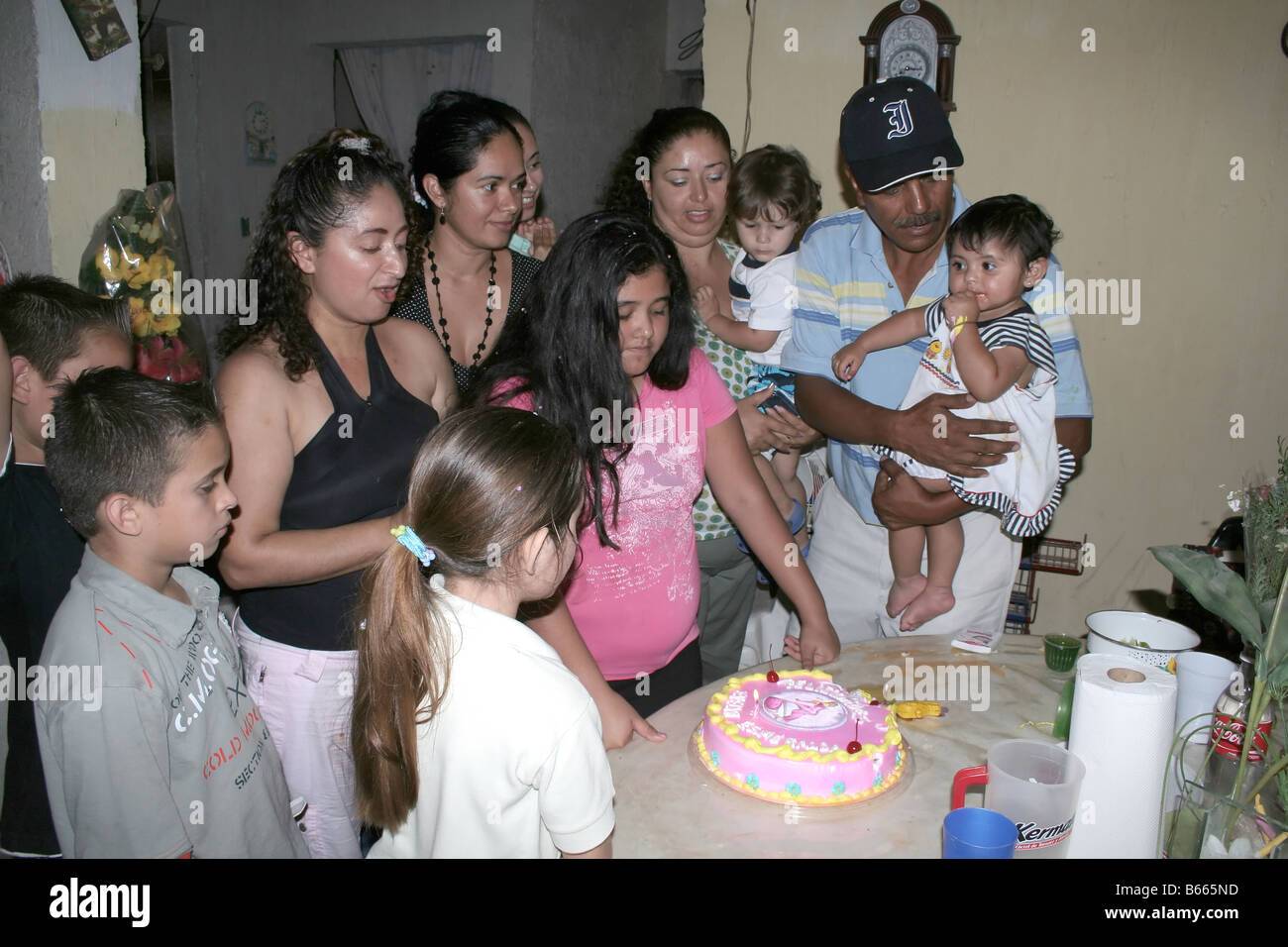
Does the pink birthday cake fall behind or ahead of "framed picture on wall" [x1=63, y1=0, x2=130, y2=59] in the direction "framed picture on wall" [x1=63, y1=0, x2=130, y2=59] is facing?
ahead

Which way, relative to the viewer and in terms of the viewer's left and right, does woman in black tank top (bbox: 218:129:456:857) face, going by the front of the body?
facing the viewer and to the right of the viewer

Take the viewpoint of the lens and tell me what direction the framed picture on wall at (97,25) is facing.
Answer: facing the viewer

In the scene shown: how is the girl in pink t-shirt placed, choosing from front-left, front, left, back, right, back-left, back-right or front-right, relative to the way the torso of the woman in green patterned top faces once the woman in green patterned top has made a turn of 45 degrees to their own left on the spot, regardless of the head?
right

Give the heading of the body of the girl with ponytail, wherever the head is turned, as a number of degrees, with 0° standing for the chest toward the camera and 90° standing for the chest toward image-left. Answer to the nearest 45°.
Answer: approximately 225°

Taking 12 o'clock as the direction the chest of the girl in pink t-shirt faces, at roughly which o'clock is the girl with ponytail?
The girl with ponytail is roughly at 2 o'clock from the girl in pink t-shirt.

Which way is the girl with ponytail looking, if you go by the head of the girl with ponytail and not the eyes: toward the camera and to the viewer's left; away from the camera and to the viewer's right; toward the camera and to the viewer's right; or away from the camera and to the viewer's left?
away from the camera and to the viewer's right

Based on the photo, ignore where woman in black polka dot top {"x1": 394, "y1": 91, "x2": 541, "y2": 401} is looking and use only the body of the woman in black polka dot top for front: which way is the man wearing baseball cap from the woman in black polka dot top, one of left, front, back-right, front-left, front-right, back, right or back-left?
front-left

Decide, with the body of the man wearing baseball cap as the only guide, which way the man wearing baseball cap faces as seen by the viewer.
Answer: toward the camera

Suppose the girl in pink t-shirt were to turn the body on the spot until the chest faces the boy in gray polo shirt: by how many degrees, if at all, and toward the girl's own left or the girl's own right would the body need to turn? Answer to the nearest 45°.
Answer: approximately 90° to the girl's own right
